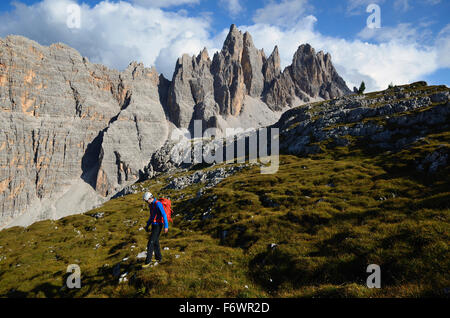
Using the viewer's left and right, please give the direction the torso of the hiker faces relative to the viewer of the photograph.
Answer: facing the viewer and to the left of the viewer
